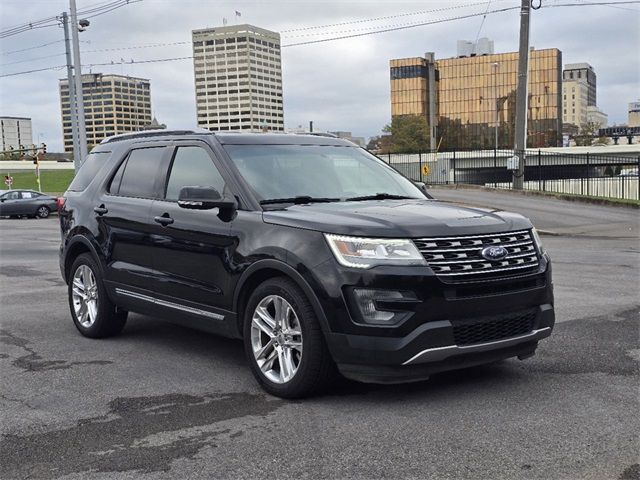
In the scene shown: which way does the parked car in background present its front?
to the viewer's left

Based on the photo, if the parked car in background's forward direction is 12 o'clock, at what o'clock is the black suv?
The black suv is roughly at 9 o'clock from the parked car in background.

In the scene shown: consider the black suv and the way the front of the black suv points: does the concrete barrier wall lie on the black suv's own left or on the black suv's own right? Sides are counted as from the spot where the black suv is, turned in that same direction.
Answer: on the black suv's own left

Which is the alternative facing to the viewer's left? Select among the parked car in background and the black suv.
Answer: the parked car in background

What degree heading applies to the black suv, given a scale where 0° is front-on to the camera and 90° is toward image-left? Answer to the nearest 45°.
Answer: approximately 315°

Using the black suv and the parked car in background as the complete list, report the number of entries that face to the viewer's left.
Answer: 1

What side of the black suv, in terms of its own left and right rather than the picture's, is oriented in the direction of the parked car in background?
back

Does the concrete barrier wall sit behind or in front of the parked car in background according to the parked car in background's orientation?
behind

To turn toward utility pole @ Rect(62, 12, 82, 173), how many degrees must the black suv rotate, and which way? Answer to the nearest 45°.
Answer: approximately 135° to its left

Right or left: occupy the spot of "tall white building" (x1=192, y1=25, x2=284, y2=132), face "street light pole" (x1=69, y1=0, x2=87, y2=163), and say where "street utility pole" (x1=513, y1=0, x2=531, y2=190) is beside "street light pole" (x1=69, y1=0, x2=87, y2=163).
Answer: left
